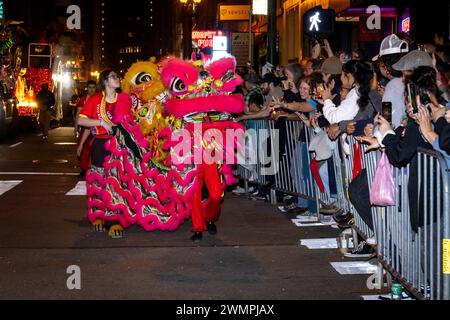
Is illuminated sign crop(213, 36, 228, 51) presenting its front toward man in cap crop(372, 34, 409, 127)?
yes

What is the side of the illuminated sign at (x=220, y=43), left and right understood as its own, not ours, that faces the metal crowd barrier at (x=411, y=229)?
front

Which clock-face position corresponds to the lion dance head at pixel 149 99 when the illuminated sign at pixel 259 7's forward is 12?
The lion dance head is roughly at 12 o'clock from the illuminated sign.

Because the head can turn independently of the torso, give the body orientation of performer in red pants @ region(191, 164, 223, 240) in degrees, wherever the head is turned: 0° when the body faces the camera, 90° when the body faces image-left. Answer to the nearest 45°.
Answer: approximately 315°

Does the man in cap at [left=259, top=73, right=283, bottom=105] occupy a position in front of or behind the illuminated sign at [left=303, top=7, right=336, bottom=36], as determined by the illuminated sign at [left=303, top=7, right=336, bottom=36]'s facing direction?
in front

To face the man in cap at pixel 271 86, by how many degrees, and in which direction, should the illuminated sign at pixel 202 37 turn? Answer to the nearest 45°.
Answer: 0° — it already faces them

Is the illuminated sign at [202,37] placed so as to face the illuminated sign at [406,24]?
yes

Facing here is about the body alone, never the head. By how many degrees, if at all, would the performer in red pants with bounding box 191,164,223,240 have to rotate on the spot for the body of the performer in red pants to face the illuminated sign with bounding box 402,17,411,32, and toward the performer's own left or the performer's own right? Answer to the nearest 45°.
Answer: approximately 90° to the performer's own left

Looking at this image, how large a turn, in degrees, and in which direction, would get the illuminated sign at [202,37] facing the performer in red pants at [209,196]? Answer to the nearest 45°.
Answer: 0° — it already faces them

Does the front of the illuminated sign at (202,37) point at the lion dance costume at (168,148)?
yes
